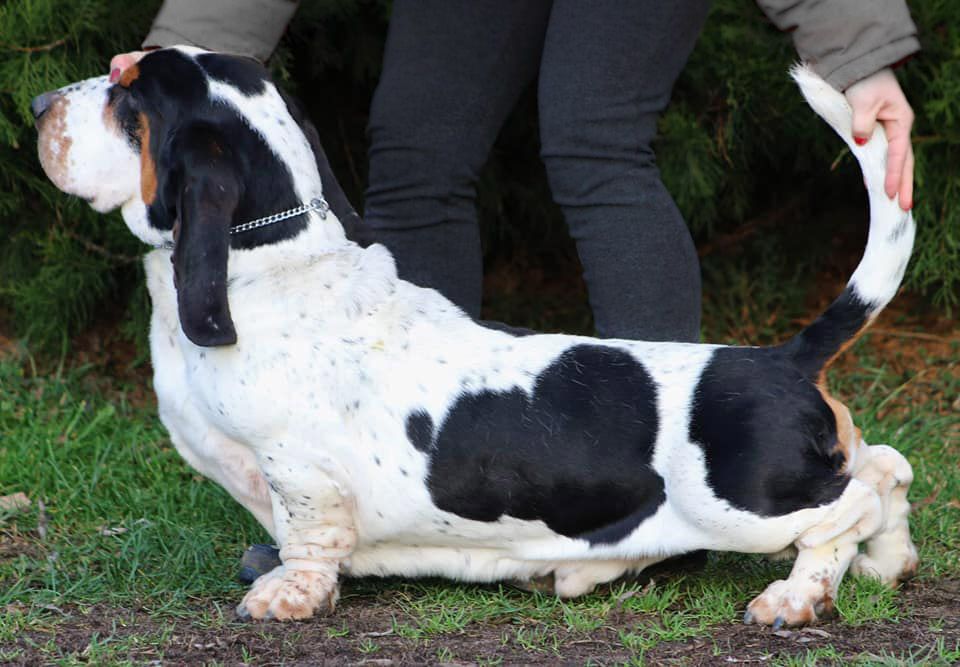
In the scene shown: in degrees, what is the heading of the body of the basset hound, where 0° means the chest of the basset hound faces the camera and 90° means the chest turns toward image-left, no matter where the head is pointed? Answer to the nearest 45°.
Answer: approximately 90°
